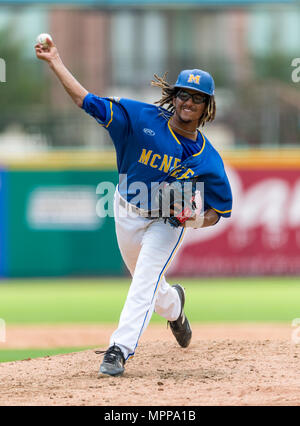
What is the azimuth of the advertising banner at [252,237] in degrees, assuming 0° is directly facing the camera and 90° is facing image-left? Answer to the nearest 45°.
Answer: approximately 0°
